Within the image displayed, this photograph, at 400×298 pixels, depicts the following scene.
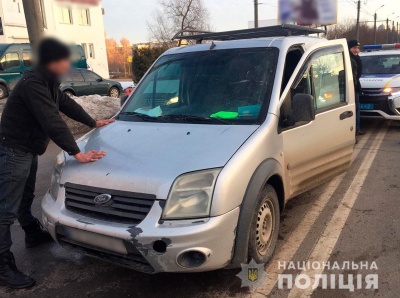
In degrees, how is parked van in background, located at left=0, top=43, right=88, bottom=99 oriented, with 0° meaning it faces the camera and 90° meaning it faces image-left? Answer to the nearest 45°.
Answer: approximately 90°

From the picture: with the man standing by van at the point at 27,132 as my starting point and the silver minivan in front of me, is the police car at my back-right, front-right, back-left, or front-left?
front-left

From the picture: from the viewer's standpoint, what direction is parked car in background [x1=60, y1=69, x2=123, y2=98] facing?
to the viewer's right

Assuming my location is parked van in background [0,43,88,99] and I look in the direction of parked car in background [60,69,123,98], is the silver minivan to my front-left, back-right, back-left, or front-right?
front-right

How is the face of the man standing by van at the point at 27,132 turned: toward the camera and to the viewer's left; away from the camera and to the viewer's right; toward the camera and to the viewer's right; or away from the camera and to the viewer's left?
toward the camera and to the viewer's right

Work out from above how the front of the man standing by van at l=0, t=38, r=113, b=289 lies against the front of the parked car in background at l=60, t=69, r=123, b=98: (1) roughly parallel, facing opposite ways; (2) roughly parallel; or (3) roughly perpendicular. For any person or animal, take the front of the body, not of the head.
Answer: roughly parallel

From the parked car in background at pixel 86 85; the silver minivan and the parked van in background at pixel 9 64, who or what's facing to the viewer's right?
the parked car in background at pixel 86 85

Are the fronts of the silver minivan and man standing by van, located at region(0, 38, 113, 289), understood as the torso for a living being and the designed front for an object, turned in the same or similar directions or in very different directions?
very different directions

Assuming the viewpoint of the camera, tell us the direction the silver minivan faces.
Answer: facing the viewer and to the left of the viewer

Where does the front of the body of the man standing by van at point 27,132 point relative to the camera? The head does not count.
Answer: to the viewer's right

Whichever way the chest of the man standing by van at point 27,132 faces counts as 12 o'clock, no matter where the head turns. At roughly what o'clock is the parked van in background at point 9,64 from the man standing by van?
The parked van in background is roughly at 9 o'clock from the man standing by van.

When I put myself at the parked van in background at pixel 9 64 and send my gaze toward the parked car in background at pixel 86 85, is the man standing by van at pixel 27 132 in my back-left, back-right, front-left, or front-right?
front-right

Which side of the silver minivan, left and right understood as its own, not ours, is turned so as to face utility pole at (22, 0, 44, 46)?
right
